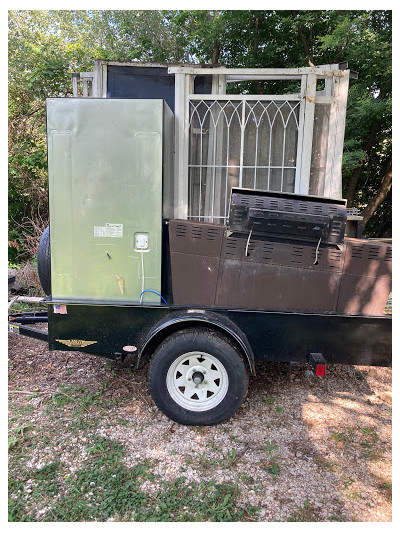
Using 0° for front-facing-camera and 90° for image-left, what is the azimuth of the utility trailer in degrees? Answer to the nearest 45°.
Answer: approximately 90°
